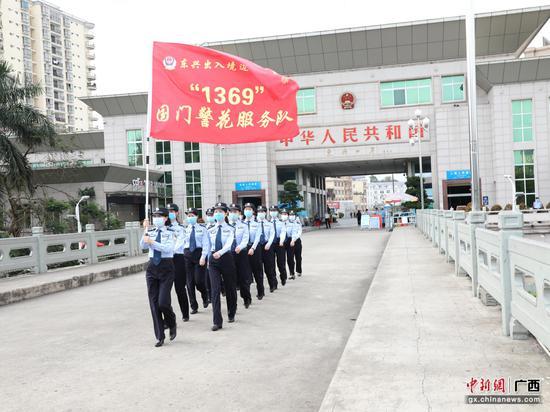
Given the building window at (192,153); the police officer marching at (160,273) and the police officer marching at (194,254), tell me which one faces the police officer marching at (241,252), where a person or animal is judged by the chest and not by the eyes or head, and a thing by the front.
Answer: the building window

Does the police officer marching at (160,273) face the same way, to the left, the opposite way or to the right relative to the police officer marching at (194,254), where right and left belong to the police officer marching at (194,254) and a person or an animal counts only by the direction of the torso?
the same way

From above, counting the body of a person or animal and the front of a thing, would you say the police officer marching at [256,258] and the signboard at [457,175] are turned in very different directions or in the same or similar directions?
same or similar directions

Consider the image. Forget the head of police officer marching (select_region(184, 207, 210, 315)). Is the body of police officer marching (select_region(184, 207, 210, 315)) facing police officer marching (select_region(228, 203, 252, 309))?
no

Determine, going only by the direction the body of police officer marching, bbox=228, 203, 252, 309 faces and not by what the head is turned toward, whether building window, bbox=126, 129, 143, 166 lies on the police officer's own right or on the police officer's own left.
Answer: on the police officer's own right

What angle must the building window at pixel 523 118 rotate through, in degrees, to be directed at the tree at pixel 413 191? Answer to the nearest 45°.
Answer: approximately 90° to its right

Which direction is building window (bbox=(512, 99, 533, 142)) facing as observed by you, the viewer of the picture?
facing the viewer

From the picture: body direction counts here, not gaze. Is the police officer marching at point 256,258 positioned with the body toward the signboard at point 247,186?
no

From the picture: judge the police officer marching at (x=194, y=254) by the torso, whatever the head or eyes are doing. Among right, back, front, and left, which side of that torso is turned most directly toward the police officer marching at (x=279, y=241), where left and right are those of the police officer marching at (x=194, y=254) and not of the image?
back

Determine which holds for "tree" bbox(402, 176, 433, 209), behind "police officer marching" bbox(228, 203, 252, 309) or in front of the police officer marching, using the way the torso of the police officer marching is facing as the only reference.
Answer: behind

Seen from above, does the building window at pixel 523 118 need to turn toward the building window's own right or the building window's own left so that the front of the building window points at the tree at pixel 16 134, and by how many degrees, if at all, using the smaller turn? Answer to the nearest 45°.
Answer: approximately 45° to the building window's own right

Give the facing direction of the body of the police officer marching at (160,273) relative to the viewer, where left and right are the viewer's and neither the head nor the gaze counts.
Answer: facing the viewer and to the left of the viewer

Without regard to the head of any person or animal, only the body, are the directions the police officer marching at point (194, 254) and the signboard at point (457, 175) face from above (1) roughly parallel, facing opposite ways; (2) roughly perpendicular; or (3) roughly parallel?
roughly parallel

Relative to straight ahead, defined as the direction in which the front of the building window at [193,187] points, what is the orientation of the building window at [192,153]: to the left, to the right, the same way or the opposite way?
the same way

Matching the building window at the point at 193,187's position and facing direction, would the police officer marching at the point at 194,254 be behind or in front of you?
in front

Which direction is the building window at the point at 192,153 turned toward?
toward the camera

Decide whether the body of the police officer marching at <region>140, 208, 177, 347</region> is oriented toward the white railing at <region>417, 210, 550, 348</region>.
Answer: no

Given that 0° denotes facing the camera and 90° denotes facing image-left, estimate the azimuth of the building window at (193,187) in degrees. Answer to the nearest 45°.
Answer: approximately 0°

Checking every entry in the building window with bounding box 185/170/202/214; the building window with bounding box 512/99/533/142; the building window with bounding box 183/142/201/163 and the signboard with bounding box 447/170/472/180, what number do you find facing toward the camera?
4

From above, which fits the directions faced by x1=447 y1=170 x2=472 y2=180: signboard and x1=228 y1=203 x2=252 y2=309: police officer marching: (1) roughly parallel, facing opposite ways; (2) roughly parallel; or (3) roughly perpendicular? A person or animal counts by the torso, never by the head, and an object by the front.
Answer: roughly parallel
